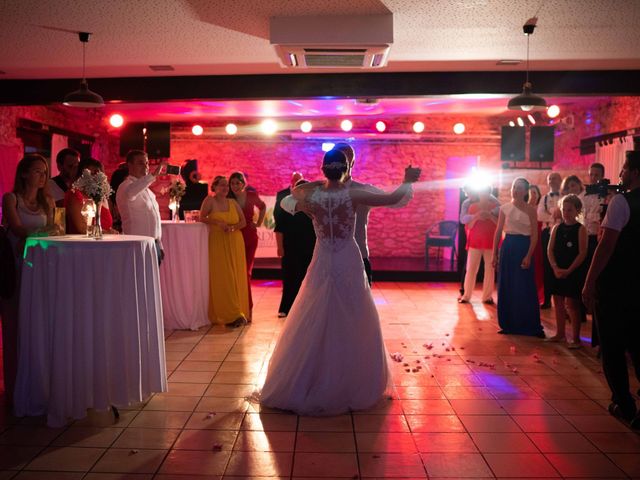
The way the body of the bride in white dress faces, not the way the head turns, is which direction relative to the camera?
away from the camera

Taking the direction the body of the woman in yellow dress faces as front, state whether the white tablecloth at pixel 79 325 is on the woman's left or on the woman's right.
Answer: on the woman's right

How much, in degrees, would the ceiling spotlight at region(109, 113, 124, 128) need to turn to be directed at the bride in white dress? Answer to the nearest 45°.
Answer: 0° — it already faces them

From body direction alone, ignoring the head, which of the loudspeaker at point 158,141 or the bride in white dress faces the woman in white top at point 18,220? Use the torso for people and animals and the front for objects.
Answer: the loudspeaker

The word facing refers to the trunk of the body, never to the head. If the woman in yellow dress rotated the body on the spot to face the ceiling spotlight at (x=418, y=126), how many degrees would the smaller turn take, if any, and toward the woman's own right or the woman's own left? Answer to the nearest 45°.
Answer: approximately 90° to the woman's own left

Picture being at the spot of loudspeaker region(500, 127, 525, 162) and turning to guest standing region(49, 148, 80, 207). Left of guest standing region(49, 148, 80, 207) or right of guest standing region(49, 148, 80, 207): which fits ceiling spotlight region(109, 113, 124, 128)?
right

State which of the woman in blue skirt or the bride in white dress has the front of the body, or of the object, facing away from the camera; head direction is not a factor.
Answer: the bride in white dress

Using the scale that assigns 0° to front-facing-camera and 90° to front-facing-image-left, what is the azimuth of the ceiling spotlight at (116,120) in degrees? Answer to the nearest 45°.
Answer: approximately 0°

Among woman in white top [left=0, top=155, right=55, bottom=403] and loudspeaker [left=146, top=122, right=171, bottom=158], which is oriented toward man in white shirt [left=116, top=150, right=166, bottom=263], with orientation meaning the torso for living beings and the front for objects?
the loudspeaker

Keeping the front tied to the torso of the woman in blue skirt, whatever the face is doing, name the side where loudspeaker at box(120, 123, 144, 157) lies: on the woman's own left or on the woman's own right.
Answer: on the woman's own right

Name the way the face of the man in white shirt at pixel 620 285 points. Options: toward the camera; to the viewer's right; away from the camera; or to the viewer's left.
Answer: to the viewer's left

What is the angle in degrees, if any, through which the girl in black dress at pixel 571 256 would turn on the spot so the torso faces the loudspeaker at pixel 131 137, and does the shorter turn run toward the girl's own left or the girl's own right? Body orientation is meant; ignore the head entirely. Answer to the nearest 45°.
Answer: approximately 90° to the girl's own right

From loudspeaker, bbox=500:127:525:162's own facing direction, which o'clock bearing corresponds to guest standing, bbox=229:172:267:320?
The guest standing is roughly at 1 o'clock from the loudspeaker.
